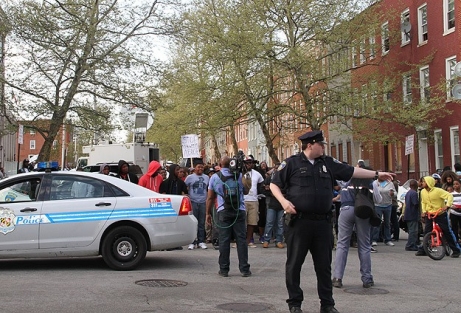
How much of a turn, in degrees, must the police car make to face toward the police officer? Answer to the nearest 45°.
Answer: approximately 135° to its left

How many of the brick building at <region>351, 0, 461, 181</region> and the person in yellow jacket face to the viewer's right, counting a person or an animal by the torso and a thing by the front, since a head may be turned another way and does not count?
0

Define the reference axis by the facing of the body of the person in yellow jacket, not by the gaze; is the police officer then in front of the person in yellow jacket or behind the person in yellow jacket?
in front

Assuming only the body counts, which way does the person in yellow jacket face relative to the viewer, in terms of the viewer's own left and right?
facing the viewer and to the left of the viewer

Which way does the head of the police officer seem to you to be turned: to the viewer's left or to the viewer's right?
to the viewer's right

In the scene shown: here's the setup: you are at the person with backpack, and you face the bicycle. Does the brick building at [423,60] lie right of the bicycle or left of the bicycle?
left

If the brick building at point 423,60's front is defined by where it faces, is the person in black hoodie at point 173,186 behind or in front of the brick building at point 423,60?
in front

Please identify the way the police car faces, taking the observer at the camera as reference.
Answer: facing to the left of the viewer

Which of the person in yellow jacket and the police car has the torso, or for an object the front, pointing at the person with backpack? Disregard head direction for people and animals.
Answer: the person in yellow jacket

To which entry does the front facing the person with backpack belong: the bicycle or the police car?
the bicycle

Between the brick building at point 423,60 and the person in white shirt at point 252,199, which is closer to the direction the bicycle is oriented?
the person in white shirt
